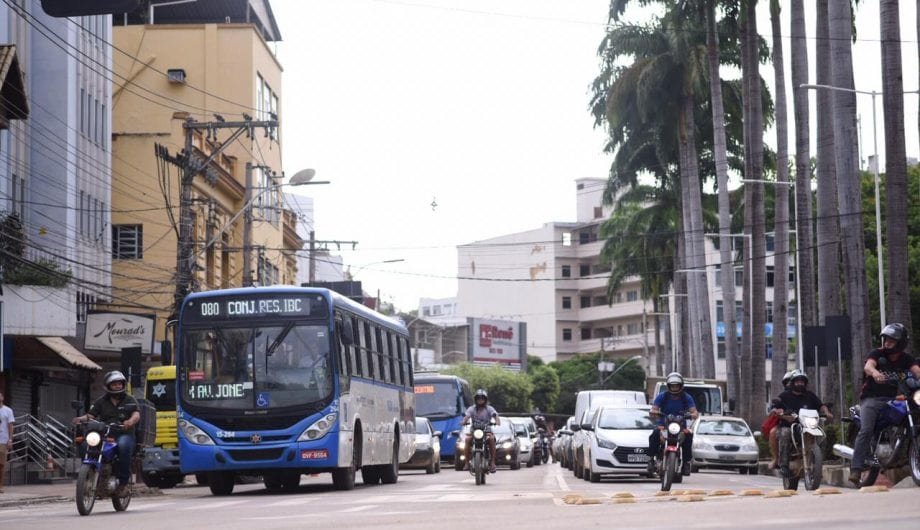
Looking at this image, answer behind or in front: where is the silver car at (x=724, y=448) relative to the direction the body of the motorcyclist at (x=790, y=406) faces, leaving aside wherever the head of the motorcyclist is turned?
behind

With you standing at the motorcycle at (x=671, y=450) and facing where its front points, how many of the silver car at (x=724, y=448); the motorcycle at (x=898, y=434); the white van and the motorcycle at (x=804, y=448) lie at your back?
2

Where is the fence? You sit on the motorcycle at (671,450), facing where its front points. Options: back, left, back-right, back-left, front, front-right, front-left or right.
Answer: back-right

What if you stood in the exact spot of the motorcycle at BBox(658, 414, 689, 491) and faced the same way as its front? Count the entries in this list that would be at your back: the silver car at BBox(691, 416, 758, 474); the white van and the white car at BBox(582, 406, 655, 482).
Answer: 3

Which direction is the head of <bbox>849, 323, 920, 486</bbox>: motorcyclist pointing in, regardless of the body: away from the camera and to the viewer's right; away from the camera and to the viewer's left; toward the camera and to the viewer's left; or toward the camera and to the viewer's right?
toward the camera and to the viewer's left

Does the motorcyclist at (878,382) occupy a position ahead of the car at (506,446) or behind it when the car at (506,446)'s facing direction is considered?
ahead

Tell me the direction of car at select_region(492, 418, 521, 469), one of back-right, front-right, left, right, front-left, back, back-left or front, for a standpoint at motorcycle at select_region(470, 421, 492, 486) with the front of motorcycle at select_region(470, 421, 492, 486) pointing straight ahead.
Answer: back
